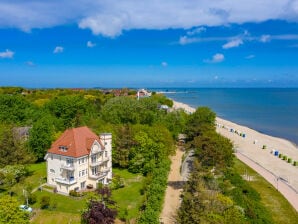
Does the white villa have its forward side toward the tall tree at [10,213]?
no

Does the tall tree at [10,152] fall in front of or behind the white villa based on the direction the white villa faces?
behind

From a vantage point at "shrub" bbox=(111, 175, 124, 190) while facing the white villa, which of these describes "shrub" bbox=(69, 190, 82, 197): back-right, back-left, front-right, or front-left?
front-left

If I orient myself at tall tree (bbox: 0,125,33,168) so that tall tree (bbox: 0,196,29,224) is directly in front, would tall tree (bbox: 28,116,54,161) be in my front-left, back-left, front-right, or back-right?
back-left

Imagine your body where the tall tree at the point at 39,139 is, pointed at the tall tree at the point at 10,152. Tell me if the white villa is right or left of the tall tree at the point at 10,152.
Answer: left

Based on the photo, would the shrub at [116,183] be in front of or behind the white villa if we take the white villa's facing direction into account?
in front

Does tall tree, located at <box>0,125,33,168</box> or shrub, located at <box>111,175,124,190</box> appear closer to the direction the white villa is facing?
the shrub

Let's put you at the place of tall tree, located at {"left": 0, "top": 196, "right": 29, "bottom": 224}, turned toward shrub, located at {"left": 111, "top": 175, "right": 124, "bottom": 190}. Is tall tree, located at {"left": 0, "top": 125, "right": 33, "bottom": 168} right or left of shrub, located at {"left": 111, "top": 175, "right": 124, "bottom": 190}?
left

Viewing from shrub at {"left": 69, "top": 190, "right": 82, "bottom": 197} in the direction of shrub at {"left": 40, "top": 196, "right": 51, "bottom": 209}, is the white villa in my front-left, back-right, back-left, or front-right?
back-right

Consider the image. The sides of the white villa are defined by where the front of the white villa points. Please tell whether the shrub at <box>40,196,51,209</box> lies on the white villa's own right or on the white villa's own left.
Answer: on the white villa's own right

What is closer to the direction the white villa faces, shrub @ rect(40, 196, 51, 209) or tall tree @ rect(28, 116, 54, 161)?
the shrub
